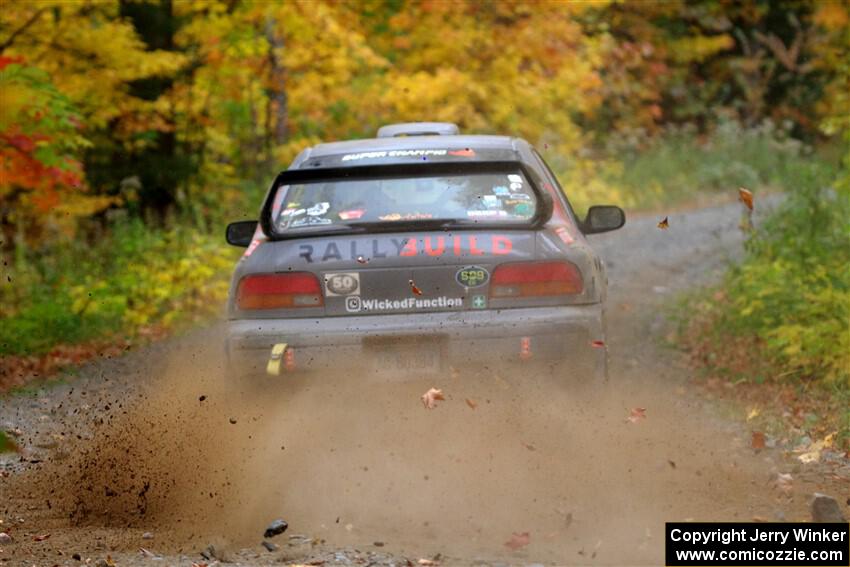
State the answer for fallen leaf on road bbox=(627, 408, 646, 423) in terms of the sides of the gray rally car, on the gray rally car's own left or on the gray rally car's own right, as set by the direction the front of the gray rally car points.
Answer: on the gray rally car's own right

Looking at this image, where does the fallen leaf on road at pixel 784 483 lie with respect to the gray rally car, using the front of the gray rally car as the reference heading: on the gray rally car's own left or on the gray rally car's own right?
on the gray rally car's own right

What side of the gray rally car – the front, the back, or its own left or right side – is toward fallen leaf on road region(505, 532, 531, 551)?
back

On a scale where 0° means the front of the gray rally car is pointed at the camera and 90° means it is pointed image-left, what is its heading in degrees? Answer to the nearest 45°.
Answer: approximately 180°

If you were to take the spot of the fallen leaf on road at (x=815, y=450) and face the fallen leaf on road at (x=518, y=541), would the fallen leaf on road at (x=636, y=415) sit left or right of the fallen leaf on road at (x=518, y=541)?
right

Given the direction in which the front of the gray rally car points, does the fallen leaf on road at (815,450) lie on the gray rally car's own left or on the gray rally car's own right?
on the gray rally car's own right

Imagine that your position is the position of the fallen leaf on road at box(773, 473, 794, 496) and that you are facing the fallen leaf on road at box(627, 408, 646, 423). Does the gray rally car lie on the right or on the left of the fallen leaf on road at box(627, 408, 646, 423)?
left
